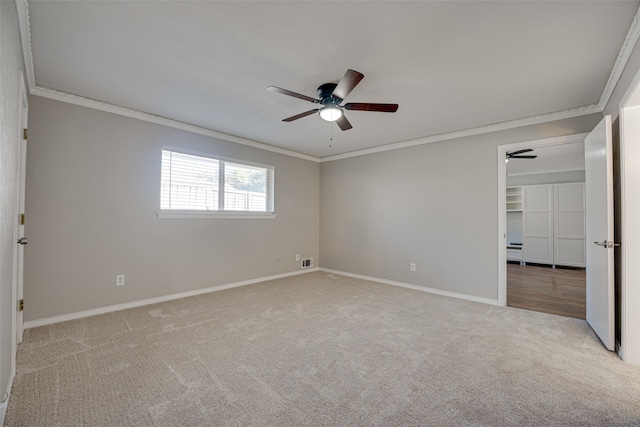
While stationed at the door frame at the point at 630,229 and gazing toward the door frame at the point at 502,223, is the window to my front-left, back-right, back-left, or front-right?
front-left

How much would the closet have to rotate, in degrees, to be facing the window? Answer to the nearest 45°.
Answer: approximately 45° to its right

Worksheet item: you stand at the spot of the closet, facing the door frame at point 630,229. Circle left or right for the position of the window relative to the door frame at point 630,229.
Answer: right

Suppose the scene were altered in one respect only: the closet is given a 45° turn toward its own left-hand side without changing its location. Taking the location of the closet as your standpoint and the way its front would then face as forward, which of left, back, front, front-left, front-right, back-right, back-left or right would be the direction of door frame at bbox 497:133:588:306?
front-right

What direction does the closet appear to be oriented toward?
toward the camera

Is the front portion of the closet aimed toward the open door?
yes

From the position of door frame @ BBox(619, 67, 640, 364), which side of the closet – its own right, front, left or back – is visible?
front
